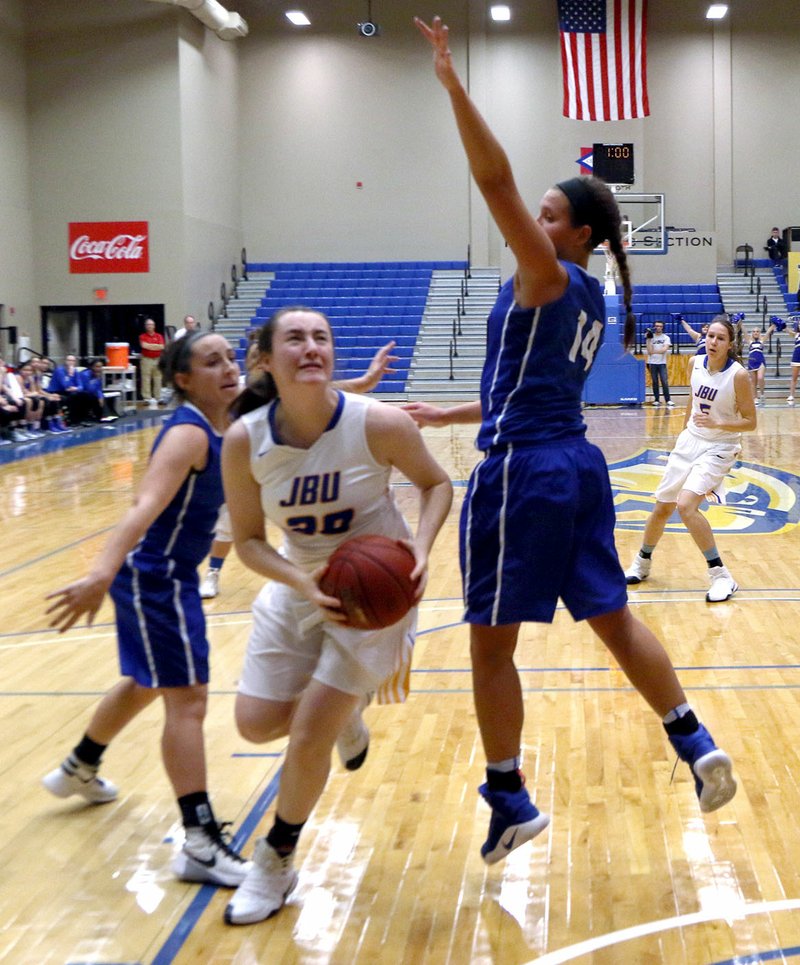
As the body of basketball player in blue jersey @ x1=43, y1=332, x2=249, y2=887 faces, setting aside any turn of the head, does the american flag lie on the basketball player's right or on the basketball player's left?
on the basketball player's left

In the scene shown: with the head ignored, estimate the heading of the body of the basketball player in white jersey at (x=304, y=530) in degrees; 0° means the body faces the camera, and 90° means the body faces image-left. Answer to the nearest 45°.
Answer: approximately 0°

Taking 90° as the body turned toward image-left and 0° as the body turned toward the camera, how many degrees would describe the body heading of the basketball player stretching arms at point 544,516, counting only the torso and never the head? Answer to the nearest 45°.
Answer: approximately 135°

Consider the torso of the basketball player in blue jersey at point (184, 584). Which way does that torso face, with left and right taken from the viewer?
facing to the right of the viewer

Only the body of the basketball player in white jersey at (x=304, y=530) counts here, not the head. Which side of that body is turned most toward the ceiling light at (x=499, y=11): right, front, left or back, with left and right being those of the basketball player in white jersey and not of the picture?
back

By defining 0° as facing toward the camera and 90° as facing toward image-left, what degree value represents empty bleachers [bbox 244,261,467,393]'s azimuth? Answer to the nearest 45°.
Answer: approximately 0°
